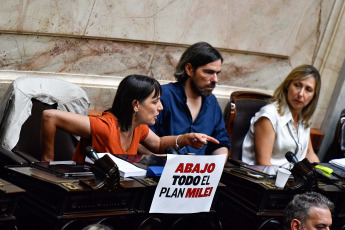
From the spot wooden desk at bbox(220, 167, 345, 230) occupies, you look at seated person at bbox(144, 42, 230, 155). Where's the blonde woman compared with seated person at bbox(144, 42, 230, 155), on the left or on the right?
right

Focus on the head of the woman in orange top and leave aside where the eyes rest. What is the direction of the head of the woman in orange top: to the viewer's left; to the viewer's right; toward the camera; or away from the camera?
to the viewer's right

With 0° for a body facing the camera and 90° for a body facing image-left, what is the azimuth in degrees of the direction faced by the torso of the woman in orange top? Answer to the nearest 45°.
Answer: approximately 315°

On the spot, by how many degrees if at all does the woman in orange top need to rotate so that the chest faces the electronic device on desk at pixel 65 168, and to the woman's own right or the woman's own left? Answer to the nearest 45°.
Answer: approximately 45° to the woman's own right

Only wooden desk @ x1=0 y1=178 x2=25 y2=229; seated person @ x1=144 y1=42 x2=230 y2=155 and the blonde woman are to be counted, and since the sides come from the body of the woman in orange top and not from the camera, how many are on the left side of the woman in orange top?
2

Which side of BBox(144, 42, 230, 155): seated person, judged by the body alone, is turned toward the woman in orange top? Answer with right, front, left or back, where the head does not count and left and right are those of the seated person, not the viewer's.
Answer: right
